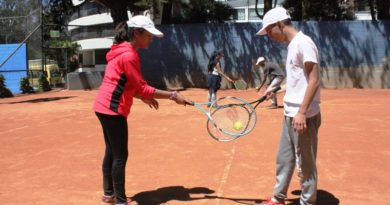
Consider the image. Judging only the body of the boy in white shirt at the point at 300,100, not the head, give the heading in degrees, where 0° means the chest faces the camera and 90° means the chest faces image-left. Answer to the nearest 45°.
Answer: approximately 90°

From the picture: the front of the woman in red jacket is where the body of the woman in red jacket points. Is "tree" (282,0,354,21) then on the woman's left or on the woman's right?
on the woman's left

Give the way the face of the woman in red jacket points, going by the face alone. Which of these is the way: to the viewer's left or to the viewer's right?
to the viewer's right

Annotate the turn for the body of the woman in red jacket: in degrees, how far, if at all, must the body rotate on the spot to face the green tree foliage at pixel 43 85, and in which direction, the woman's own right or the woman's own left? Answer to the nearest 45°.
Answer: approximately 90° to the woman's own left

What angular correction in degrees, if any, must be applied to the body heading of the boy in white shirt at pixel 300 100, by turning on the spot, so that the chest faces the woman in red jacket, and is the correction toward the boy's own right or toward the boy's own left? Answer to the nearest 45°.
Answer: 0° — they already face them

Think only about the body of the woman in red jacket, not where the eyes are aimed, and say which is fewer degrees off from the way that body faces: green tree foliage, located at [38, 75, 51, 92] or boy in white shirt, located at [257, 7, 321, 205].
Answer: the boy in white shirt

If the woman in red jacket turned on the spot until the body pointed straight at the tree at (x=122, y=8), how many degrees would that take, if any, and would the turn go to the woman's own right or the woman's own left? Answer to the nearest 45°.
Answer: approximately 90° to the woman's own left

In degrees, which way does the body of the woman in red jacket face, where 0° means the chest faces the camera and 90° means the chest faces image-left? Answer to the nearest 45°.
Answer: approximately 270°

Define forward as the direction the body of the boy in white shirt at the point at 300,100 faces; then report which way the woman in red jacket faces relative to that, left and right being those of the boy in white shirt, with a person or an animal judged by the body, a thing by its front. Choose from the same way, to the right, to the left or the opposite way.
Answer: the opposite way

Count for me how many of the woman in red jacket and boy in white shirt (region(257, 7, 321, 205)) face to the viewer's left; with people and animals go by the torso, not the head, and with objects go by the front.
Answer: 1
